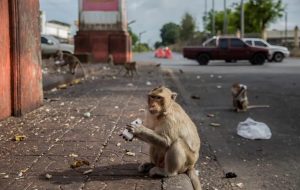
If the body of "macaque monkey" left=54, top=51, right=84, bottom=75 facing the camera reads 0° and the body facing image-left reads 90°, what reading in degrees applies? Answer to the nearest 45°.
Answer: approximately 90°

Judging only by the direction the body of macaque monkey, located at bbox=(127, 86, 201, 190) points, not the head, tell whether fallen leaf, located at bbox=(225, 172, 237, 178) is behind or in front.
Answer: behind

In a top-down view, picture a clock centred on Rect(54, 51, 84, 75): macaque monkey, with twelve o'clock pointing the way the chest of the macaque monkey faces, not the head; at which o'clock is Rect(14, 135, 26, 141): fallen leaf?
The fallen leaf is roughly at 9 o'clock from the macaque monkey.

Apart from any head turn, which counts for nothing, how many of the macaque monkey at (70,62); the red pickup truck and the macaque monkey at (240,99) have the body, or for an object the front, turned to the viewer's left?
2

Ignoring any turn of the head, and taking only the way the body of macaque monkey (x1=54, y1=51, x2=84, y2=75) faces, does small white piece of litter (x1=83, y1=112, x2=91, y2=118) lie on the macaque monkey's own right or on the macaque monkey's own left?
on the macaque monkey's own left
